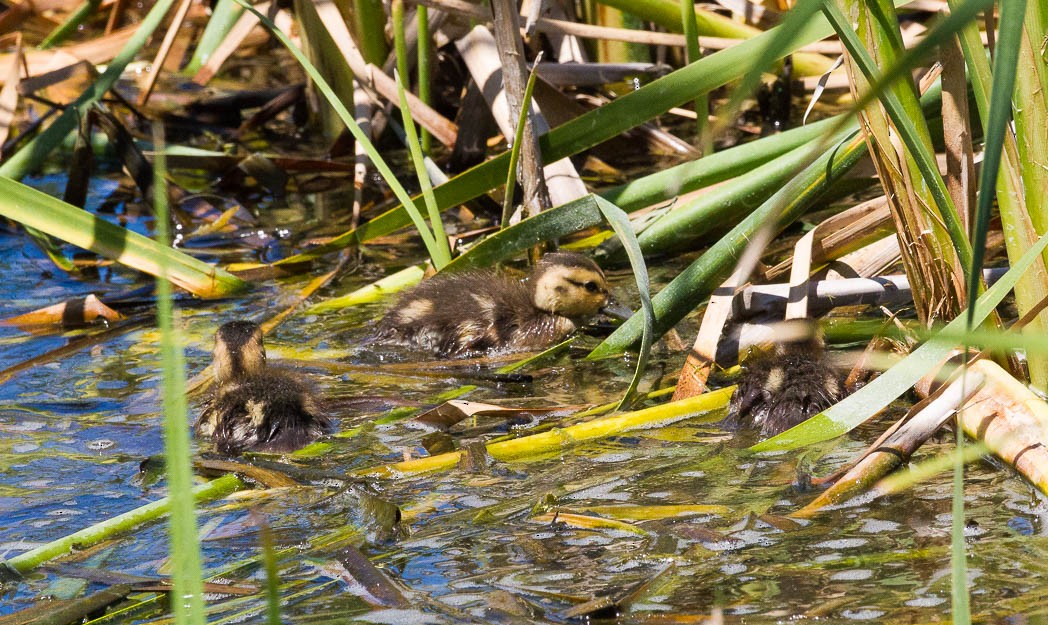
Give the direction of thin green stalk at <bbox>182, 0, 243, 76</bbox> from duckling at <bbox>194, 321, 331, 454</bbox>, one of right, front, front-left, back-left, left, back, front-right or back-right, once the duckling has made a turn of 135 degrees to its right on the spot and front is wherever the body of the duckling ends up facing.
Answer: left

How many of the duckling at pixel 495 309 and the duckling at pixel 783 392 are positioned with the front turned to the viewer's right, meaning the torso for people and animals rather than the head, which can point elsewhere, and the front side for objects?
1

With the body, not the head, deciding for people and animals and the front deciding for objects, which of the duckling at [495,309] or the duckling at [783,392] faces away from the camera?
the duckling at [783,392]

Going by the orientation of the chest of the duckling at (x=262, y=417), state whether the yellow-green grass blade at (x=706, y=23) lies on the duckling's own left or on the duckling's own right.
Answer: on the duckling's own right

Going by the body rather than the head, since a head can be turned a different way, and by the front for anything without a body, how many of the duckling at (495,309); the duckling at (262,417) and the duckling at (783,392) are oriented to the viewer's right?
1

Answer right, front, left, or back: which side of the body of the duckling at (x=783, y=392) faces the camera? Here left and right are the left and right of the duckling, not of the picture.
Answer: back

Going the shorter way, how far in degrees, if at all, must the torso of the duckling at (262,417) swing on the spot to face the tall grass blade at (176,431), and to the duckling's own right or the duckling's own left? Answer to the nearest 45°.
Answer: approximately 135° to the duckling's own left

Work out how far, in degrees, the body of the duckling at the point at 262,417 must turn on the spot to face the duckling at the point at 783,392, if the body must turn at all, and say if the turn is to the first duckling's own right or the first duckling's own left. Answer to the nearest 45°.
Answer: approximately 135° to the first duckling's own right

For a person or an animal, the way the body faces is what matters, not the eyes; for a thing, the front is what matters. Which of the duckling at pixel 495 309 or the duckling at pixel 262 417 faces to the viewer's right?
the duckling at pixel 495 309

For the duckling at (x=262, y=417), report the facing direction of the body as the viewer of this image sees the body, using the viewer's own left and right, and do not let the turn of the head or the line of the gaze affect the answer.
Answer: facing away from the viewer and to the left of the viewer

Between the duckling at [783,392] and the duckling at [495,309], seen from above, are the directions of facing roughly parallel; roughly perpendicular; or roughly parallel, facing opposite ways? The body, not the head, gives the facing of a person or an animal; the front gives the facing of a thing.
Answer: roughly perpendicular

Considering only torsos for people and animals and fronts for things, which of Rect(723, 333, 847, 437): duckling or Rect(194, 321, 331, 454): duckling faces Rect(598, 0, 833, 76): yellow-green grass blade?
Rect(723, 333, 847, 437): duckling

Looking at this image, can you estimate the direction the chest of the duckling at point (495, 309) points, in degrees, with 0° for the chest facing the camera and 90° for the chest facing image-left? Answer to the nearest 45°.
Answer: approximately 270°
